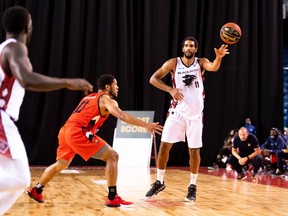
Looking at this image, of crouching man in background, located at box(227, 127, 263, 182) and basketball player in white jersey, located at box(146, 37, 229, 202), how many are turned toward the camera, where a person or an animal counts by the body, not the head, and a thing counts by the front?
2

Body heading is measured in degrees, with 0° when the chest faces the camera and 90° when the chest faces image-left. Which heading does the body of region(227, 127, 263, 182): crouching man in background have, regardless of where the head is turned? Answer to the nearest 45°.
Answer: approximately 0°

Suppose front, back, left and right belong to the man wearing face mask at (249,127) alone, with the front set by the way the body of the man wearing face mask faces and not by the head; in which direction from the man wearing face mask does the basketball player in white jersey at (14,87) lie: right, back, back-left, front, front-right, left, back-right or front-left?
front-left

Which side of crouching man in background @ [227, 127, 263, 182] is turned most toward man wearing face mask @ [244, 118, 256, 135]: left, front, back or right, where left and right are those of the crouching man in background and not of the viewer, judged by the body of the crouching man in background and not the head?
back

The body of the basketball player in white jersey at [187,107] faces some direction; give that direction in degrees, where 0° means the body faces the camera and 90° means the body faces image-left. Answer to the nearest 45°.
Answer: approximately 0°

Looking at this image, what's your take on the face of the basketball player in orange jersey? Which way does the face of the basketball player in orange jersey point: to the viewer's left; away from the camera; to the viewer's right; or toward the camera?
to the viewer's right

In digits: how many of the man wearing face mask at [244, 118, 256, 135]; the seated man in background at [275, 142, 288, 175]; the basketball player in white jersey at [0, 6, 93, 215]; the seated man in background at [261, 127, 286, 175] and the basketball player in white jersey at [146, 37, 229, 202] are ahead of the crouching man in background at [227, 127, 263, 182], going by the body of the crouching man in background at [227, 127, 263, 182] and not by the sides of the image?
2

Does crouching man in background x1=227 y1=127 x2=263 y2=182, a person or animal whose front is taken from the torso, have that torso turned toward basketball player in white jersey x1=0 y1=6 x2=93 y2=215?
yes
